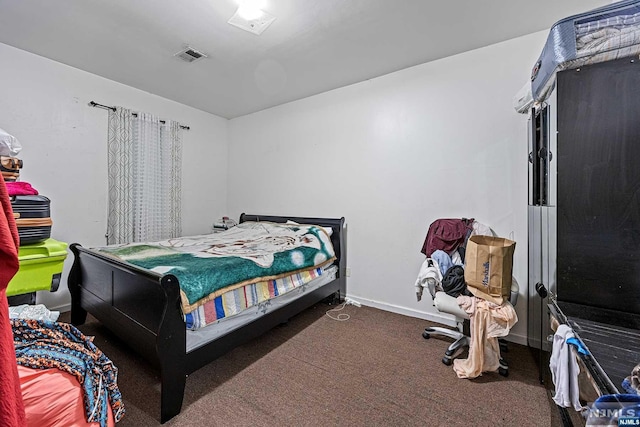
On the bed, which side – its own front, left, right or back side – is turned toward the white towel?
left

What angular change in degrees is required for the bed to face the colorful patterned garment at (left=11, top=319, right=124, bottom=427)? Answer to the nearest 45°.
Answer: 0° — it already faces it

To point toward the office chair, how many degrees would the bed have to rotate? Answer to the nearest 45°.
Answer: approximately 135° to its left

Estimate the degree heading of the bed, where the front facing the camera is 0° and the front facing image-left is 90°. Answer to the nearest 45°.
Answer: approximately 45°

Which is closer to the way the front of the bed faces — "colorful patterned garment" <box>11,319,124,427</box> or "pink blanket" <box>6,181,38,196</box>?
the colorful patterned garment

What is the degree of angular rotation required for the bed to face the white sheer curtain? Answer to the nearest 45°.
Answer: approximately 135° to its right
